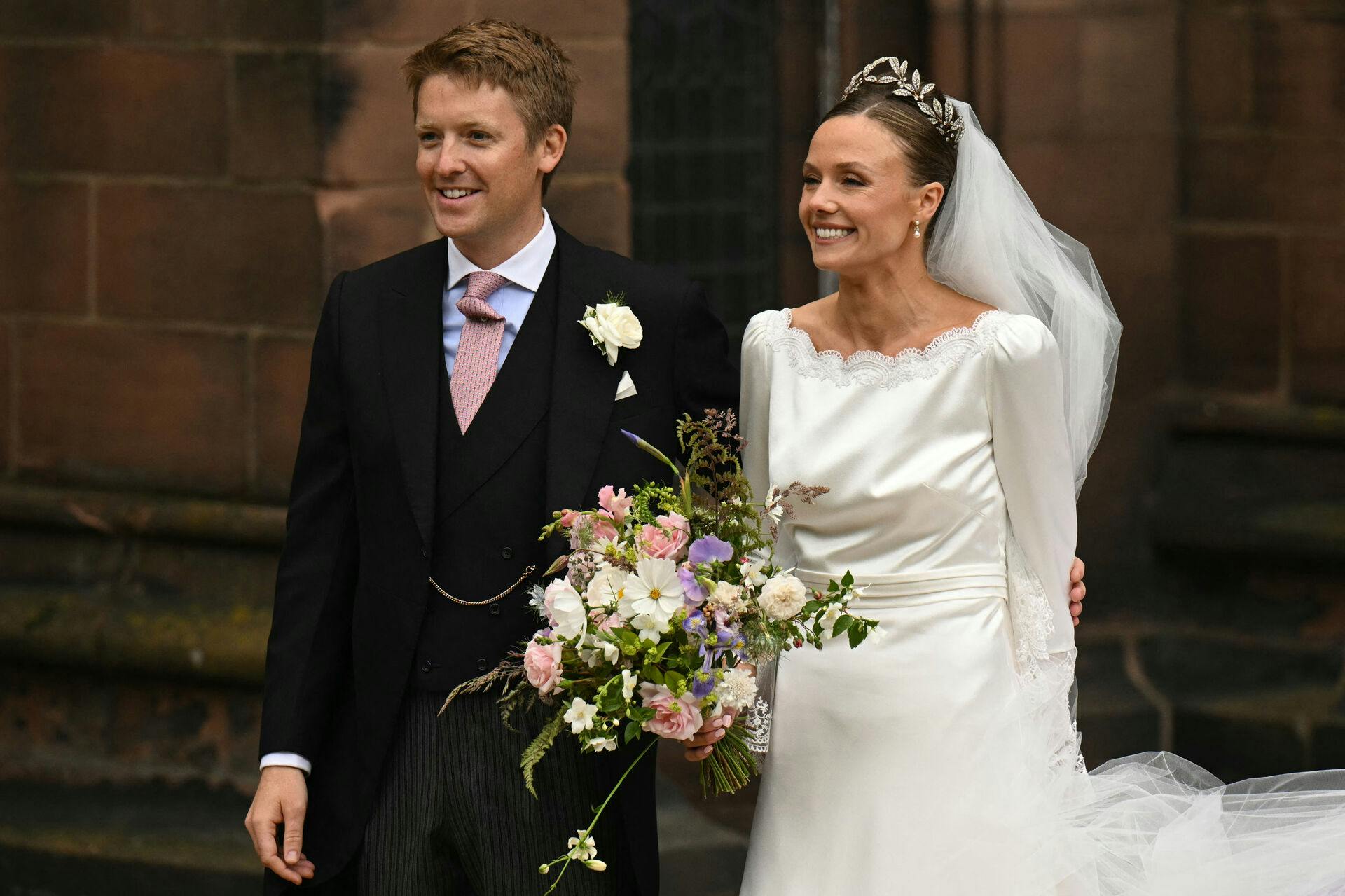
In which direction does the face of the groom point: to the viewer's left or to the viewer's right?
to the viewer's left

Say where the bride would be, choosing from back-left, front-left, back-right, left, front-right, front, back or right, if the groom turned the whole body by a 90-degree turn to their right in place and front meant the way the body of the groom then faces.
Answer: back-right

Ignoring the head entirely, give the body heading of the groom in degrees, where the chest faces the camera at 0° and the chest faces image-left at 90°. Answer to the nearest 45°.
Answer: approximately 45°

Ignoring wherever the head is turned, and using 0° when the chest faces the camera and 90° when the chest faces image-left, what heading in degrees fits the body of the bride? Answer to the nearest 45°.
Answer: approximately 45°
